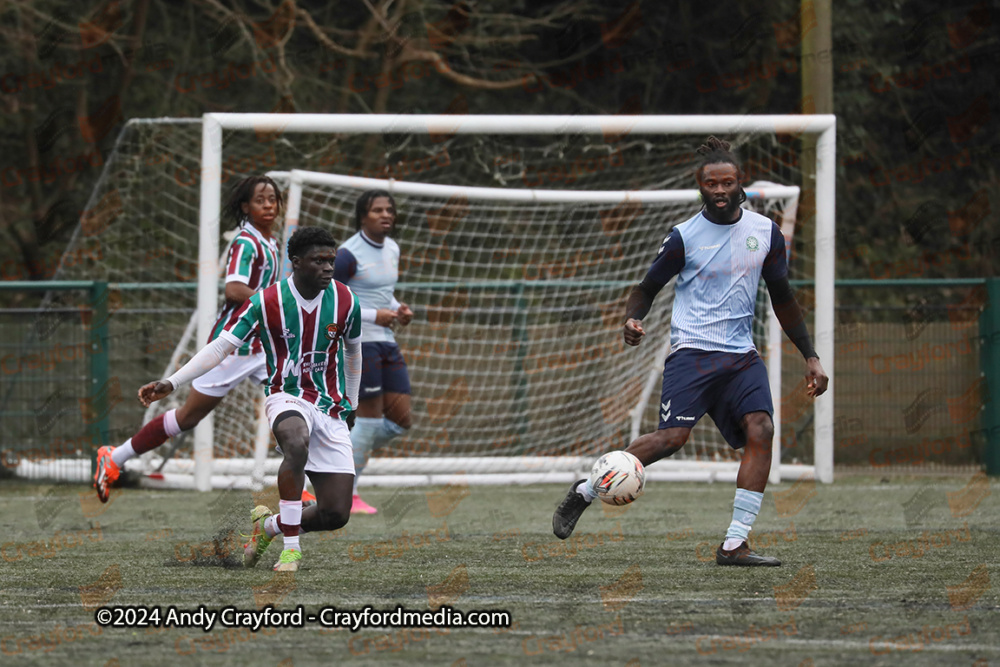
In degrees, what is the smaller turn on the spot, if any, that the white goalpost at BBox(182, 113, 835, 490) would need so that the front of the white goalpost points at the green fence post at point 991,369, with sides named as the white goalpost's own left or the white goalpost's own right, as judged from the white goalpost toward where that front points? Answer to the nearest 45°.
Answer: approximately 90° to the white goalpost's own left

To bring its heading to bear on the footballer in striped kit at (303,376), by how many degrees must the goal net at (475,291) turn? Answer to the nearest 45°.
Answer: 0° — it already faces them

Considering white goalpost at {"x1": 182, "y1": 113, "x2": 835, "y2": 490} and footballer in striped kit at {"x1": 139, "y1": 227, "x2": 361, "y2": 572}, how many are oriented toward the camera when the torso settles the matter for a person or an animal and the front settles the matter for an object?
2

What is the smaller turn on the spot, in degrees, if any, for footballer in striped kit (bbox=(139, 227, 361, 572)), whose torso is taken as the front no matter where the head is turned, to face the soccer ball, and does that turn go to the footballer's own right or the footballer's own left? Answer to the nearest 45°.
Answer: approximately 90° to the footballer's own left

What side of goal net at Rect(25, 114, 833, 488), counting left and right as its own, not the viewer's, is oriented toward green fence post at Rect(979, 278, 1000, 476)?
left

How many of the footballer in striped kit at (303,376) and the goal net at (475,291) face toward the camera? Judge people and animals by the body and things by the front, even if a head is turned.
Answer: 2

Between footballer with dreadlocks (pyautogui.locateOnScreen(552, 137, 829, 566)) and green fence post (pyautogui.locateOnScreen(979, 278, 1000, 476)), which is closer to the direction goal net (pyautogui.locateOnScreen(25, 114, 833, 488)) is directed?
the footballer with dreadlocks
